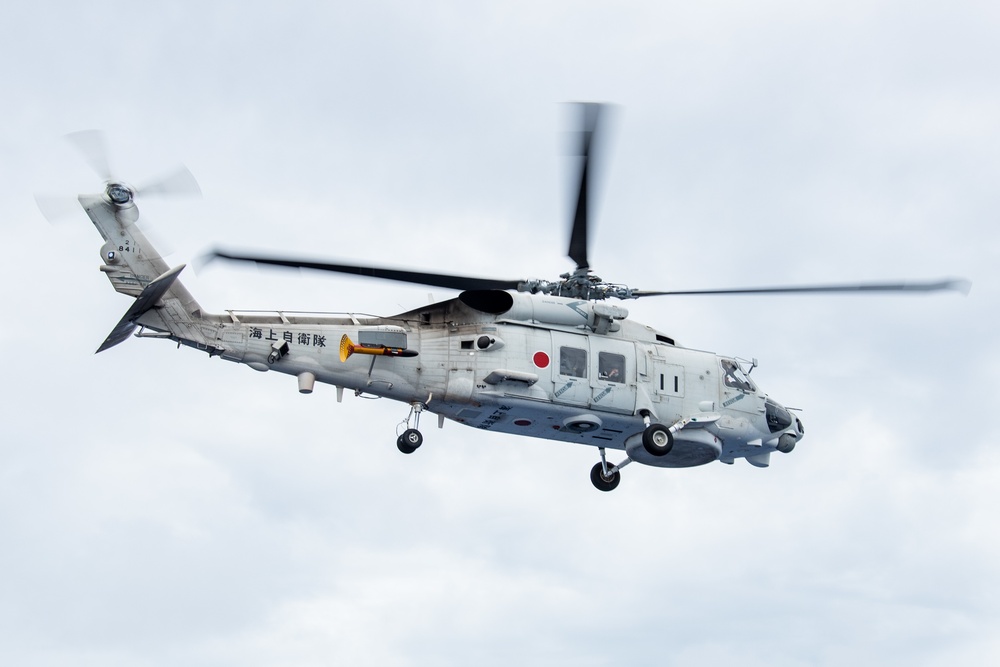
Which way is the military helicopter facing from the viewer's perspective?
to the viewer's right
